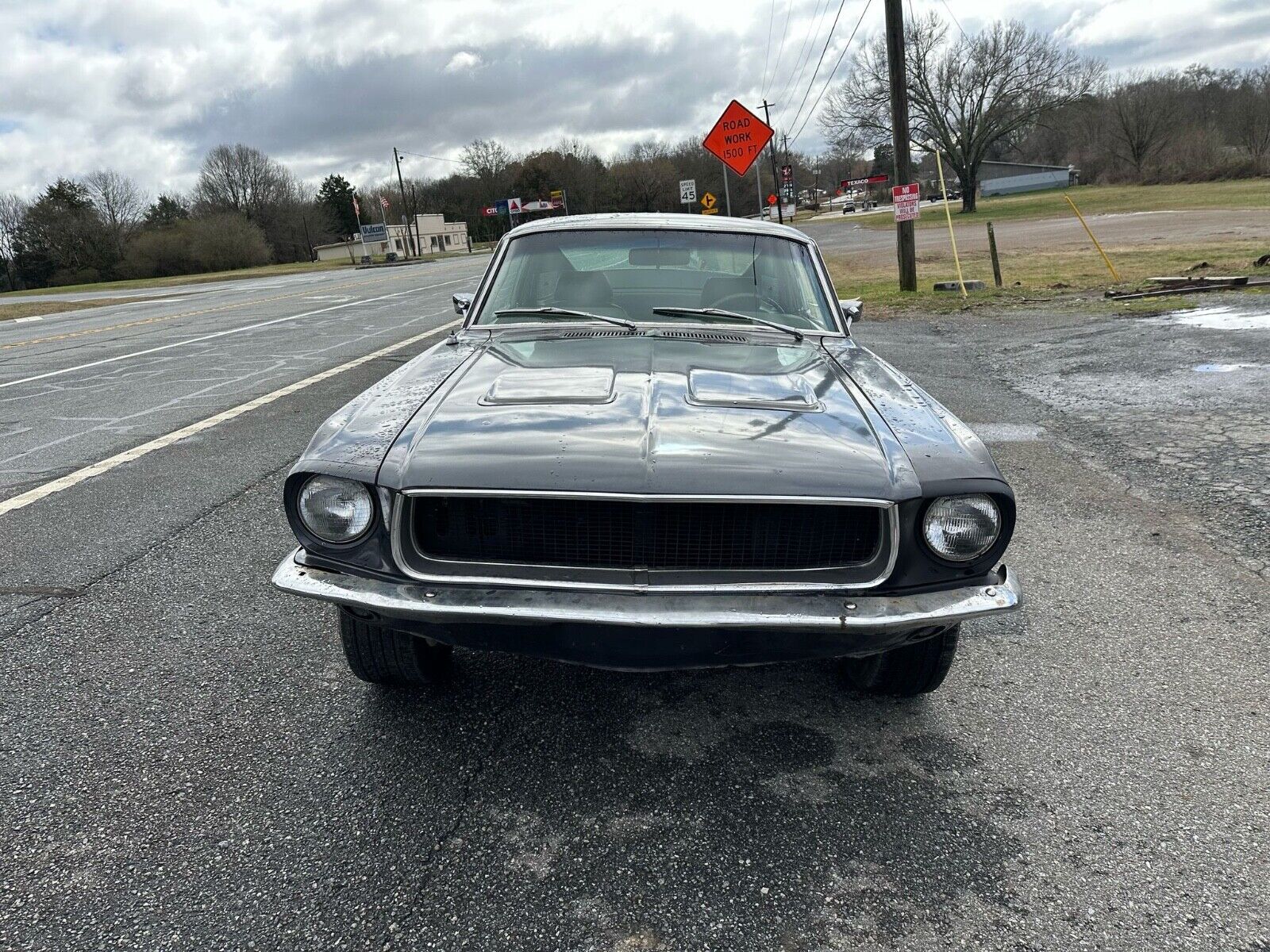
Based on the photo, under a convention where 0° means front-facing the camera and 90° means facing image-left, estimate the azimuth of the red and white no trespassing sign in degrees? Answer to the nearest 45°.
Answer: approximately 0°

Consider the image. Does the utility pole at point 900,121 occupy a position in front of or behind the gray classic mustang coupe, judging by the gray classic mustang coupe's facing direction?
behind

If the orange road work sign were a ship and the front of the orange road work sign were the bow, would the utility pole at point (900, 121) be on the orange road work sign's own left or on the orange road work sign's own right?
on the orange road work sign's own left

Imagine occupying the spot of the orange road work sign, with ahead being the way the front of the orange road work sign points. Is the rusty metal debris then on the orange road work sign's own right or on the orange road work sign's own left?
on the orange road work sign's own left

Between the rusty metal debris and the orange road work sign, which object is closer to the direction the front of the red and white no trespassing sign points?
the rusty metal debris

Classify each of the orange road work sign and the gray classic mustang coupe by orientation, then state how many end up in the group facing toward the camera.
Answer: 2

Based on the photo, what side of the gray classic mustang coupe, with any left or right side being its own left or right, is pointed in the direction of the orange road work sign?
back

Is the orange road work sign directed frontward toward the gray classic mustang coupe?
yes
